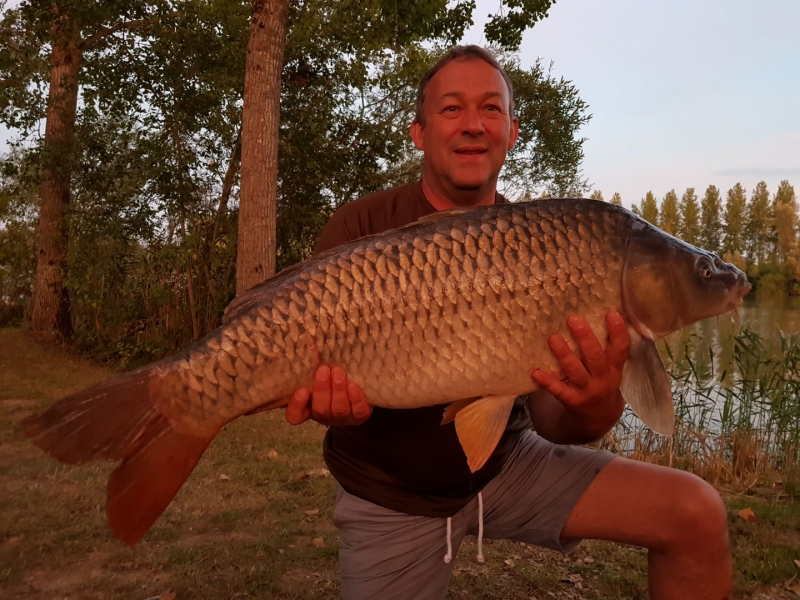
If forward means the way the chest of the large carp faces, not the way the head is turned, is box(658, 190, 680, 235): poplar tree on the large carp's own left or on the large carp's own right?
on the large carp's own left

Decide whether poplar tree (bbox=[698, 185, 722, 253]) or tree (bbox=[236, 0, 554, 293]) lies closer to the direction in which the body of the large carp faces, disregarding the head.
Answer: the poplar tree

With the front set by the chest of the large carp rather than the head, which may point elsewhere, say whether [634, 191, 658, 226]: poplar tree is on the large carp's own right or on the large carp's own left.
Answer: on the large carp's own left

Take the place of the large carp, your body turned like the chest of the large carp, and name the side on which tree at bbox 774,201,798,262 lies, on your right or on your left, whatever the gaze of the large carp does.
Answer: on your left

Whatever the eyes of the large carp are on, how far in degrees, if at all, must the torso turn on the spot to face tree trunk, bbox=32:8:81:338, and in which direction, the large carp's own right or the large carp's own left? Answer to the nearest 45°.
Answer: approximately 135° to the large carp's own left

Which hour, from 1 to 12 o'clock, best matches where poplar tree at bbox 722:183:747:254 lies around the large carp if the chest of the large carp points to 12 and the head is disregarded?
The poplar tree is roughly at 10 o'clock from the large carp.

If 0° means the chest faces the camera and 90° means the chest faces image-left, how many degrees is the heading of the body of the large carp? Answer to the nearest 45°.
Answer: approximately 270°

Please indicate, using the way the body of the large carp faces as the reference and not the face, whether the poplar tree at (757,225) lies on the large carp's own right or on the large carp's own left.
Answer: on the large carp's own left

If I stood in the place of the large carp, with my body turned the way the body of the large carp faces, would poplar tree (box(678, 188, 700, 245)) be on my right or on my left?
on my left
